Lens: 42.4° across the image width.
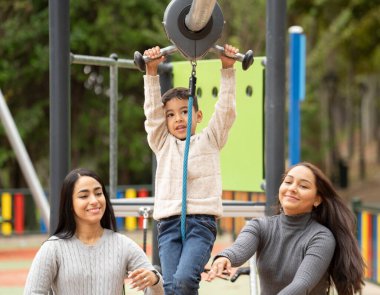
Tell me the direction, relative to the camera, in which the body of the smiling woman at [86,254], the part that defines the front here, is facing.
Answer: toward the camera

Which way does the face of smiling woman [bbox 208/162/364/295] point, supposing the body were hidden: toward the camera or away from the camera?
toward the camera

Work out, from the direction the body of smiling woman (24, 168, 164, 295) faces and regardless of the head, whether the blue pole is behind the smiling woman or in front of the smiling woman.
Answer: behind

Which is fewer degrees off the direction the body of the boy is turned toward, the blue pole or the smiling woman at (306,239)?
the smiling woman

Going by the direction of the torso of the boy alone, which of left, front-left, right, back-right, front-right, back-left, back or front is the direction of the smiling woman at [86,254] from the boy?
front-right

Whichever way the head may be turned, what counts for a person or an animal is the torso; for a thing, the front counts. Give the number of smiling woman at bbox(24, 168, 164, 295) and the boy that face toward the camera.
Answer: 2

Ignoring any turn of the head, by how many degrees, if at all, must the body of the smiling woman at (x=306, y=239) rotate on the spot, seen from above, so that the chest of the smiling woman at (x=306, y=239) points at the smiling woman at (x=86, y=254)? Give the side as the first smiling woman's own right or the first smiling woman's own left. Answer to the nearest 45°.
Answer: approximately 45° to the first smiling woman's own right

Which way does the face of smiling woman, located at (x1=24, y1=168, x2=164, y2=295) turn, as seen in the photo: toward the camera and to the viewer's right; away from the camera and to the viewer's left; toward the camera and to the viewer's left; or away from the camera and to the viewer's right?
toward the camera and to the viewer's right

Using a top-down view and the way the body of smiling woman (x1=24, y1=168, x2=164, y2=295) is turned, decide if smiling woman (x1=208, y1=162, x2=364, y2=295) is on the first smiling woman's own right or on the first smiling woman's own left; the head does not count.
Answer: on the first smiling woman's own left

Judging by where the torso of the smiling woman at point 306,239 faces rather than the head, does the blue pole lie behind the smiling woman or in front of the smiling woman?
behind

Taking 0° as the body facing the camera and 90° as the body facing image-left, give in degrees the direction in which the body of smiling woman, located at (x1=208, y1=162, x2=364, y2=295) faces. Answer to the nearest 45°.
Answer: approximately 45°

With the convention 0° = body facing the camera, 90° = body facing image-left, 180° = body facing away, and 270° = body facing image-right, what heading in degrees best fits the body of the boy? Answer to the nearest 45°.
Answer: approximately 0°

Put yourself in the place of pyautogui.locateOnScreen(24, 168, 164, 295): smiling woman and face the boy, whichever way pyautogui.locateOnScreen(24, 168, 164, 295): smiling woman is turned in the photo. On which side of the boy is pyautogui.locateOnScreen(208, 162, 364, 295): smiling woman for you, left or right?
right
